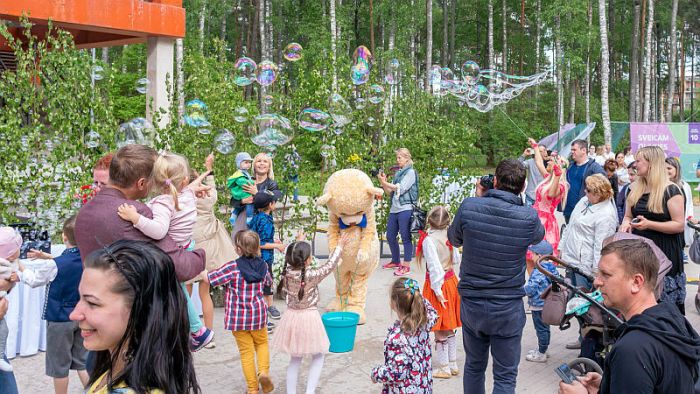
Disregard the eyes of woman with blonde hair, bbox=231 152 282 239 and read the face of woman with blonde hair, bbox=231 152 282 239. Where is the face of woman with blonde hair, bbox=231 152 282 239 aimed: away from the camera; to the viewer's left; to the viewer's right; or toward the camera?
toward the camera

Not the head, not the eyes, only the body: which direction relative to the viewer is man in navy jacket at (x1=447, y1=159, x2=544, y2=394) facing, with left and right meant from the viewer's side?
facing away from the viewer

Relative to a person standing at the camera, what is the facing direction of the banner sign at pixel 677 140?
facing the viewer

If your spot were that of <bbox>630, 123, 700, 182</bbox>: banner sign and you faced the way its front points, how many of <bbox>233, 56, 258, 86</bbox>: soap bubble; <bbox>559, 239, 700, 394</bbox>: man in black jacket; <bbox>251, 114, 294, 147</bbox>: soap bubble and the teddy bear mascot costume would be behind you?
0

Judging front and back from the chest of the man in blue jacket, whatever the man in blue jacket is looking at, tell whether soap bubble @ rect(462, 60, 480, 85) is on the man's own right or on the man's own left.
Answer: on the man's own right

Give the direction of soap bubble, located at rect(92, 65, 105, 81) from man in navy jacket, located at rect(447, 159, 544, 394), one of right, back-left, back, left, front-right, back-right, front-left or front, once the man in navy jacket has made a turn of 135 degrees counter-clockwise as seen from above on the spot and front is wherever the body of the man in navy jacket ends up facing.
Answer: right

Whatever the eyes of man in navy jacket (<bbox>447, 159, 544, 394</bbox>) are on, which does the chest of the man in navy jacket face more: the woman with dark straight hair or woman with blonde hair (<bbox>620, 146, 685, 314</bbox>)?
the woman with blonde hair

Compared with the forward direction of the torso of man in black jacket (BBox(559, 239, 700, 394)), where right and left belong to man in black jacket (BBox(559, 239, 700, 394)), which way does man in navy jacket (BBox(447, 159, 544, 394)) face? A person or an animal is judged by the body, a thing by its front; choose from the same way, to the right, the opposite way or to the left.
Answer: to the right

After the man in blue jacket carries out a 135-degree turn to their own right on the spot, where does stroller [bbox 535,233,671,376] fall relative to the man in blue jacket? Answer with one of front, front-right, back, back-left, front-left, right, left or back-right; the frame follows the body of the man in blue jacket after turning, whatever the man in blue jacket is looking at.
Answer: back

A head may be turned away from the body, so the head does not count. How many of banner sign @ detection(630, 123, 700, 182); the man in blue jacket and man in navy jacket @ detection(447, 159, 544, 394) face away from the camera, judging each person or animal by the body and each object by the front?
1
